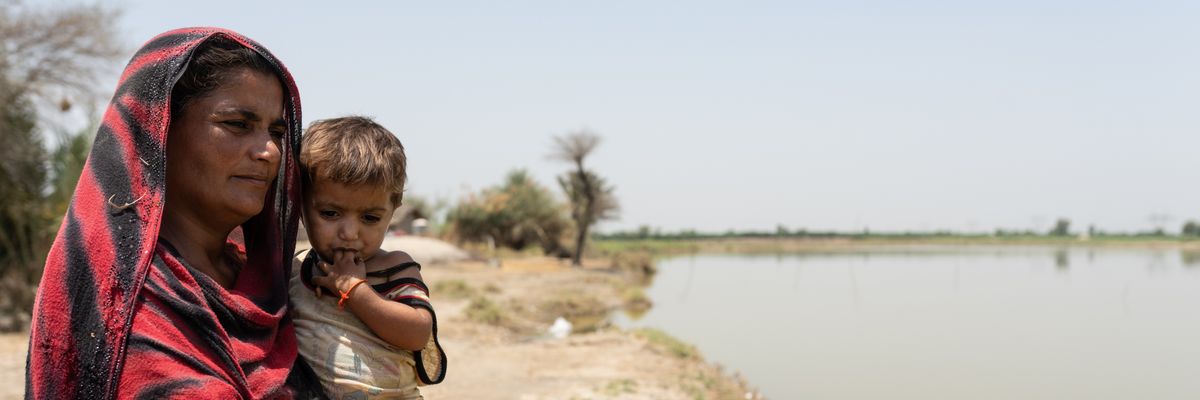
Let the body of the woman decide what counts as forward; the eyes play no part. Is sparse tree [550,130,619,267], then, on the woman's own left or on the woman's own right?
on the woman's own left

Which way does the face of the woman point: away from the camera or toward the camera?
toward the camera

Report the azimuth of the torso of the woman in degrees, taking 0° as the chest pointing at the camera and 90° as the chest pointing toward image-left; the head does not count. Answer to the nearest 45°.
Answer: approximately 315°

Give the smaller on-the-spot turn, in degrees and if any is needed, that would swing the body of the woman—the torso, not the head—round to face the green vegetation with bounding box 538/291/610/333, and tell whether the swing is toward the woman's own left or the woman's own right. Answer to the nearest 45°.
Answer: approximately 90° to the woman's own left

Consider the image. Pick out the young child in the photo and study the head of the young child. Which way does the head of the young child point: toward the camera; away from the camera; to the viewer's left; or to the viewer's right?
toward the camera

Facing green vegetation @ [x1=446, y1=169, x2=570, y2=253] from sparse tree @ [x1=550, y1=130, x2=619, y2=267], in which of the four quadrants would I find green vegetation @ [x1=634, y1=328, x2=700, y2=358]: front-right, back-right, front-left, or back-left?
back-left

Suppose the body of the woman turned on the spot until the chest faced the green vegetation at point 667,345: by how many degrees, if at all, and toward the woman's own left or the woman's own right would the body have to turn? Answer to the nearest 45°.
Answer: approximately 90° to the woman's own left
